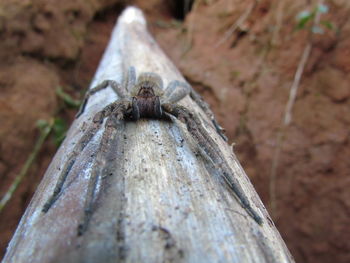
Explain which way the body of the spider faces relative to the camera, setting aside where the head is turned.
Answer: toward the camera

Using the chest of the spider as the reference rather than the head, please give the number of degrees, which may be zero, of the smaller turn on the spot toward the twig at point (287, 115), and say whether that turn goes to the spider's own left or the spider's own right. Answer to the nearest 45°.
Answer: approximately 135° to the spider's own left

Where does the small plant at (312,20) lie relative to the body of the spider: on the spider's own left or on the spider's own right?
on the spider's own left

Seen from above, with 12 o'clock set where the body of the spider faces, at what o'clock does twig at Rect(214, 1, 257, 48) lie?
The twig is roughly at 7 o'clock from the spider.

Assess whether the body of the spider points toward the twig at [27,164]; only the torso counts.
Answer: no
